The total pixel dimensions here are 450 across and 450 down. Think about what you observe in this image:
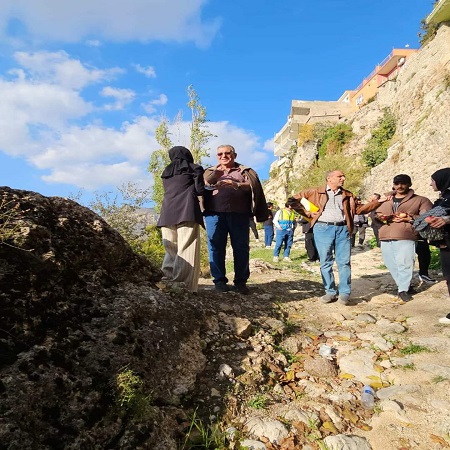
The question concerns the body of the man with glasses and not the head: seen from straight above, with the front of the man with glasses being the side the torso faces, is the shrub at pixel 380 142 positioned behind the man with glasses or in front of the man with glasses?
behind

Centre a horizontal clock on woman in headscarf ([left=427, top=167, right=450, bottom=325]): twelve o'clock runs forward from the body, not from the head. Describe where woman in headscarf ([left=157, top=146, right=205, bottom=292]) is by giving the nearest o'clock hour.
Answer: woman in headscarf ([left=157, top=146, right=205, bottom=292]) is roughly at 11 o'clock from woman in headscarf ([left=427, top=167, right=450, bottom=325]).

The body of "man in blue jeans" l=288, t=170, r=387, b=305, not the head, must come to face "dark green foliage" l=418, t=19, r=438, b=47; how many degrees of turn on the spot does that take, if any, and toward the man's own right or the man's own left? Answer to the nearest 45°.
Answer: approximately 180°

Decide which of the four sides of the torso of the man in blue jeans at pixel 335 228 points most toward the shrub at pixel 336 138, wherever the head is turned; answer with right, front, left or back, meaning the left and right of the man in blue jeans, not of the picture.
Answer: back

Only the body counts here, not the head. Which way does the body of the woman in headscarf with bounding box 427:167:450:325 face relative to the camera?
to the viewer's left

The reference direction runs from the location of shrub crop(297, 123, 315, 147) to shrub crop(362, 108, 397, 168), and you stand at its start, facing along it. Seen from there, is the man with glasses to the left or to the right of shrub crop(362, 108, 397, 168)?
right

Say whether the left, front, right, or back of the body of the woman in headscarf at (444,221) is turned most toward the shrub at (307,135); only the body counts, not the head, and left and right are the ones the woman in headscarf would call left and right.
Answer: right

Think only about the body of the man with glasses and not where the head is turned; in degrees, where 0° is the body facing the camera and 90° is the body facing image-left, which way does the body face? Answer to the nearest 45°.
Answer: approximately 0°

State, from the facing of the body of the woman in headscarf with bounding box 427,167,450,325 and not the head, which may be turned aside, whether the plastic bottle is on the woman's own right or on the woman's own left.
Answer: on the woman's own left

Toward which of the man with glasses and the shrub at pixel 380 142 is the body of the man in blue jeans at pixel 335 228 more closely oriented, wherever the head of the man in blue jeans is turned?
the man with glasses

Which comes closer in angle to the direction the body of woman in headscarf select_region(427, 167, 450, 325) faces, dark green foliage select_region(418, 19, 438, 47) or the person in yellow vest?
the person in yellow vest

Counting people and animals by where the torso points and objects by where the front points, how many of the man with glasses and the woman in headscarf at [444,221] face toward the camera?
1

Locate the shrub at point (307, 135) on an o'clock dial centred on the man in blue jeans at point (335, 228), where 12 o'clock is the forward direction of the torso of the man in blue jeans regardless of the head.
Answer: The shrub is roughly at 6 o'clock from the man in blue jeans.
